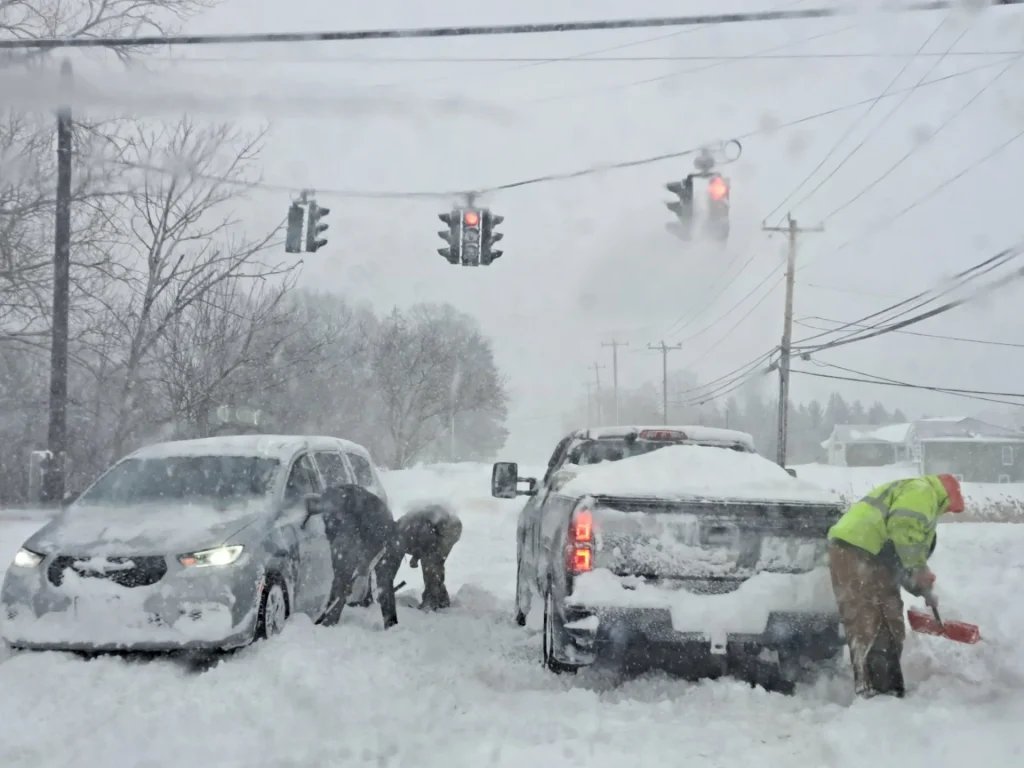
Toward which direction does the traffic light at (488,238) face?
to the viewer's right

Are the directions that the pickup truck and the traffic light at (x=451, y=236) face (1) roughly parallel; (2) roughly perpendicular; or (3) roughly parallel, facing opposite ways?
roughly perpendicular

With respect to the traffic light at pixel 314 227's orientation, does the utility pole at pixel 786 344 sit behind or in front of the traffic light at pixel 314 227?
in front

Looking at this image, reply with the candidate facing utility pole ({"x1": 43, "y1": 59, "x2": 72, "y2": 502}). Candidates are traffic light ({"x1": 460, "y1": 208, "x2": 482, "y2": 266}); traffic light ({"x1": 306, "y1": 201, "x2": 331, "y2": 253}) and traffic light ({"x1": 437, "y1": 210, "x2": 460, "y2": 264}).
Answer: traffic light ({"x1": 437, "y1": 210, "x2": 460, "y2": 264})

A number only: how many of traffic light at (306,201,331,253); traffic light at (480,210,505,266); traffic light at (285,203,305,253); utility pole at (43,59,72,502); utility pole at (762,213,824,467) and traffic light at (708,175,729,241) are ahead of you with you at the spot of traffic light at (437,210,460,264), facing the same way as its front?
3

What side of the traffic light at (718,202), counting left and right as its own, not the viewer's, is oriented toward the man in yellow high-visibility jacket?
front

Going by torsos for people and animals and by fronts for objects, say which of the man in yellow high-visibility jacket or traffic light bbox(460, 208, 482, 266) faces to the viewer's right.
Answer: the man in yellow high-visibility jacket

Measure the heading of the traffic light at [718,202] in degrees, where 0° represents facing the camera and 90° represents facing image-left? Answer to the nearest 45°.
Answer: approximately 0°

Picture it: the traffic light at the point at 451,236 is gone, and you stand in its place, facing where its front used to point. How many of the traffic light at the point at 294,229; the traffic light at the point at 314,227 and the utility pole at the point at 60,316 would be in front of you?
3

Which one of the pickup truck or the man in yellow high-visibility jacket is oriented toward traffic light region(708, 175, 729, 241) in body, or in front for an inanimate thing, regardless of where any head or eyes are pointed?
the pickup truck

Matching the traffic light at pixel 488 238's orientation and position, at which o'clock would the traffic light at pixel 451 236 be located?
the traffic light at pixel 451 236 is roughly at 6 o'clock from the traffic light at pixel 488 238.

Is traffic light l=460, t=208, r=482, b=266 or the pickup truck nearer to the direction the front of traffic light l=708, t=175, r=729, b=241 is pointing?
the pickup truck

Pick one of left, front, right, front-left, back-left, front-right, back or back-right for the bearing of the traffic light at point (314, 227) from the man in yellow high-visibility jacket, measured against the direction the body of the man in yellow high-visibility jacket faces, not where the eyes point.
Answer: back-left

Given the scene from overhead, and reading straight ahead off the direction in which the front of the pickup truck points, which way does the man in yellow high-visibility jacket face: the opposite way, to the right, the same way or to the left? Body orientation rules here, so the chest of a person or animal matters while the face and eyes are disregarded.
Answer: to the right

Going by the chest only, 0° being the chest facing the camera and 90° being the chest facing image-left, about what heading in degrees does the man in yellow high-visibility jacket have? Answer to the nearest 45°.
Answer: approximately 270°

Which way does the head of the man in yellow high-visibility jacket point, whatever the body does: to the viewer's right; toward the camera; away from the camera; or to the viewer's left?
to the viewer's right

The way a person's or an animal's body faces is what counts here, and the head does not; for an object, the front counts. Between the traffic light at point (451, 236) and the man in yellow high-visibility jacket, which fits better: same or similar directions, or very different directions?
very different directions

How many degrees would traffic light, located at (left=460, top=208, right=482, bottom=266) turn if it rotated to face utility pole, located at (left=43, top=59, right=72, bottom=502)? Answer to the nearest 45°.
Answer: approximately 90° to its right

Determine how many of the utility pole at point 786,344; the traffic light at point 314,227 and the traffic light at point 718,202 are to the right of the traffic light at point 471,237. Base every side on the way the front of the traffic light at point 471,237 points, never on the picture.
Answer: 1

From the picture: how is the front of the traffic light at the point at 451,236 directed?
to the viewer's left
